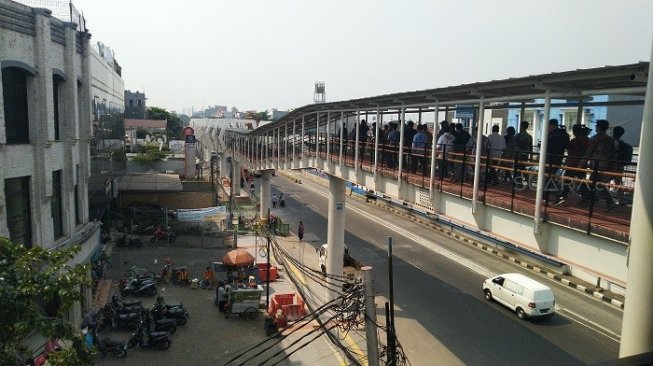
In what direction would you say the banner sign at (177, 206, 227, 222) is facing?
toward the camera

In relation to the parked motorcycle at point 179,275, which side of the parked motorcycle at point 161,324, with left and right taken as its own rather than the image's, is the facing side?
right

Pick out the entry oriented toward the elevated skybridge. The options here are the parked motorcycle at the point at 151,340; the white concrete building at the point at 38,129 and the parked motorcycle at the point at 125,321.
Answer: the white concrete building

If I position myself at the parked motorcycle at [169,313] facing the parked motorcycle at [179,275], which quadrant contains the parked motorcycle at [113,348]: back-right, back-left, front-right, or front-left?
back-left

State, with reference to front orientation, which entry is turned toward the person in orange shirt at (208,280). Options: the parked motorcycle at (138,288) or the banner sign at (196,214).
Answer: the banner sign

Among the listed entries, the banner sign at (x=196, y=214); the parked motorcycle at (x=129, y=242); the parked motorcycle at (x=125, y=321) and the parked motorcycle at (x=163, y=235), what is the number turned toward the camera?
1

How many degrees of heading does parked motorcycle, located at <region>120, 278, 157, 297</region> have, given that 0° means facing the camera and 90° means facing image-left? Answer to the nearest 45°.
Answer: approximately 90°

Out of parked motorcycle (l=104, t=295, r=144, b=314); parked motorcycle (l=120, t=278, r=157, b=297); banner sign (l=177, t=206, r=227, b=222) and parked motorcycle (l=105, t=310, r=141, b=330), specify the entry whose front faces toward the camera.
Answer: the banner sign

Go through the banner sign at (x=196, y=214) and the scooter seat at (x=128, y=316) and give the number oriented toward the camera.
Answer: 1

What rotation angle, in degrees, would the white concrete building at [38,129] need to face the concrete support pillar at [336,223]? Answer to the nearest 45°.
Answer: approximately 45° to its left

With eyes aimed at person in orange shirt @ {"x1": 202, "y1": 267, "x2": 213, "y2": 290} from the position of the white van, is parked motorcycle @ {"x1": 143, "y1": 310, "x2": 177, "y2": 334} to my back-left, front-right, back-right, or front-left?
front-left

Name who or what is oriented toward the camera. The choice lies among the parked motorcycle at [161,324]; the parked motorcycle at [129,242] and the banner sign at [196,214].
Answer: the banner sign

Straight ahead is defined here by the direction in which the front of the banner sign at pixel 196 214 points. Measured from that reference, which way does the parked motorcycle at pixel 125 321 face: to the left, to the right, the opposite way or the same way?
to the right

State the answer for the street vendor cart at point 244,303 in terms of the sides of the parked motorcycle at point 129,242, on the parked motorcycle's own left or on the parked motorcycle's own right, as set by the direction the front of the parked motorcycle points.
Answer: on the parked motorcycle's own left

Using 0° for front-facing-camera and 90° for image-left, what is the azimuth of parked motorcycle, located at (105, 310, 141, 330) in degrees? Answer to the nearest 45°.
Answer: approximately 90°
